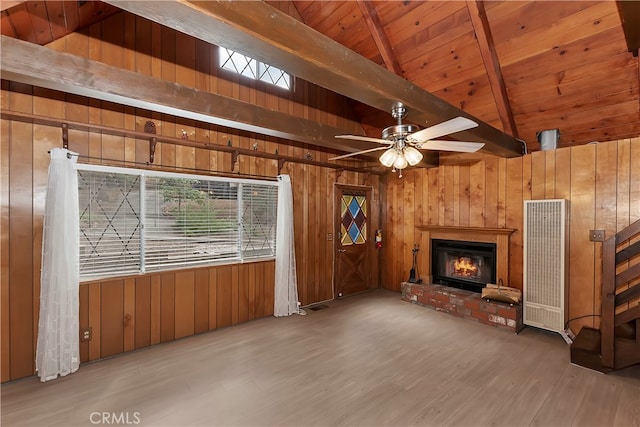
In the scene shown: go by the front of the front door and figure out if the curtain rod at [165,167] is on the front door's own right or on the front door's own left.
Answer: on the front door's own right

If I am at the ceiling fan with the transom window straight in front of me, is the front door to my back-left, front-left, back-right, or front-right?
front-right

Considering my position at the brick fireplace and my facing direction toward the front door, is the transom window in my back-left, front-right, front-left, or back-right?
front-left

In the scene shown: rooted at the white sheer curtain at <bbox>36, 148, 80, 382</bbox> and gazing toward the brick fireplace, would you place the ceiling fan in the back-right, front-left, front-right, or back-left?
front-right

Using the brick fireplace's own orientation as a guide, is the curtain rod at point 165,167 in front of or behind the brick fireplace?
in front

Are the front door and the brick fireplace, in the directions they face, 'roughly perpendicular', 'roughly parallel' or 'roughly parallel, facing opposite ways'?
roughly perpendicular

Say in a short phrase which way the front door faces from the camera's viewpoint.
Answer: facing the viewer and to the right of the viewer

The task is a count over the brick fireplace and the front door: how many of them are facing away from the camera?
0

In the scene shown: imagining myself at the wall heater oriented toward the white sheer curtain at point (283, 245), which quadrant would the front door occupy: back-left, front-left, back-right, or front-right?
front-right

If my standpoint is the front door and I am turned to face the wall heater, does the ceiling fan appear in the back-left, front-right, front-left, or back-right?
front-right

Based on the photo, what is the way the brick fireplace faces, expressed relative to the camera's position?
facing the viewer and to the left of the viewer

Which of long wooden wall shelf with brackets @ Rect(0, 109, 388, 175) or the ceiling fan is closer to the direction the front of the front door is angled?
the ceiling fan

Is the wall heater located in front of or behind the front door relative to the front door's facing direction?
in front
